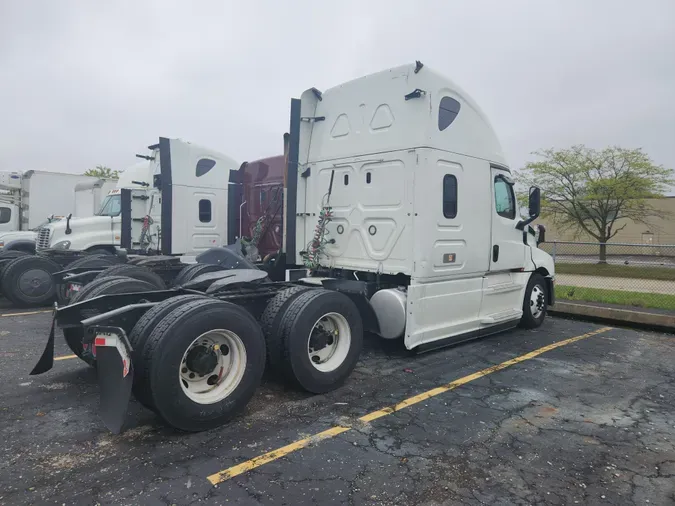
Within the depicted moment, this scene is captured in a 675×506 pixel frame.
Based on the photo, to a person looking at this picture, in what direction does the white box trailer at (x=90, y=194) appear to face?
facing the viewer and to the left of the viewer

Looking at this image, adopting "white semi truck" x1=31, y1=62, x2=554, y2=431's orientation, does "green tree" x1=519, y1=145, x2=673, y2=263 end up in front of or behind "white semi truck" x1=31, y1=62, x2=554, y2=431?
in front

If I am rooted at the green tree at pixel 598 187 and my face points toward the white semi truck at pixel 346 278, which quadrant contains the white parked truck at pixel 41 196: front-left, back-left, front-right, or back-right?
front-right

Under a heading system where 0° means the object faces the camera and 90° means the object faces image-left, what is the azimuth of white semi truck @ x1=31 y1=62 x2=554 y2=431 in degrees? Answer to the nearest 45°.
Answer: approximately 225°

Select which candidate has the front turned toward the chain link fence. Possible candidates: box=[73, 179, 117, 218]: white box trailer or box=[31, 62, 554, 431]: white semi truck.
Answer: the white semi truck

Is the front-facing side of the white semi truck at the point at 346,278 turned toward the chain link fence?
yes

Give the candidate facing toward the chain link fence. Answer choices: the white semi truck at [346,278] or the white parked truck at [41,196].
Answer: the white semi truck

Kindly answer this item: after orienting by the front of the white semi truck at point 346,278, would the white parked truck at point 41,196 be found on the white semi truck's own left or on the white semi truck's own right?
on the white semi truck's own left

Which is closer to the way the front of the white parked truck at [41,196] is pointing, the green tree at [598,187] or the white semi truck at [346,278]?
the white semi truck

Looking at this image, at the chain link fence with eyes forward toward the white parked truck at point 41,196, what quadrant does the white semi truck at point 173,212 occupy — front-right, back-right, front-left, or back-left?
front-left

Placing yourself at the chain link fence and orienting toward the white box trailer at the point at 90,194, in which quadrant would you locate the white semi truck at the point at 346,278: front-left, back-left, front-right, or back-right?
front-left
